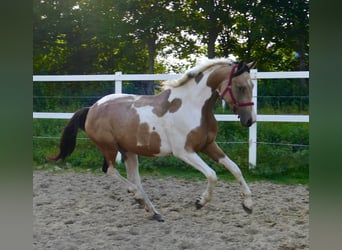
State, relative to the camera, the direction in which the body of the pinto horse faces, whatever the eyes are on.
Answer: to the viewer's right
